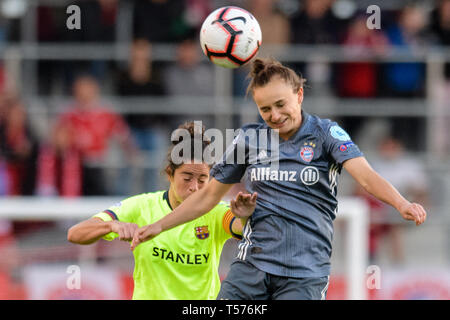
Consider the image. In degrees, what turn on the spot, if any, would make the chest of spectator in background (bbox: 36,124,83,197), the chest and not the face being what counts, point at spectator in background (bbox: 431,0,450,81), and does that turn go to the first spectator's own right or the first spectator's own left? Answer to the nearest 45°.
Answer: approximately 90° to the first spectator's own left

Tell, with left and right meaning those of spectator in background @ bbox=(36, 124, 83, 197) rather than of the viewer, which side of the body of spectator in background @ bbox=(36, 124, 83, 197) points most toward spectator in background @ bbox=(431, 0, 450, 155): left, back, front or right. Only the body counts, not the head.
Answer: left

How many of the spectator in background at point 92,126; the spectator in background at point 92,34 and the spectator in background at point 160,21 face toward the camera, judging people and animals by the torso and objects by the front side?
3

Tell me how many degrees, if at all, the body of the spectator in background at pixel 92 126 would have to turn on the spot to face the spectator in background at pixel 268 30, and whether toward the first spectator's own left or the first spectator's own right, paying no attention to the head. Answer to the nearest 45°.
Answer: approximately 90° to the first spectator's own left

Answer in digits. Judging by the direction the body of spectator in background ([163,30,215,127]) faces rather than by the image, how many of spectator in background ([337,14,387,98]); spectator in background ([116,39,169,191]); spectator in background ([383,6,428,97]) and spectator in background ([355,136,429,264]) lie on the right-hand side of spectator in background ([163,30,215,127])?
1

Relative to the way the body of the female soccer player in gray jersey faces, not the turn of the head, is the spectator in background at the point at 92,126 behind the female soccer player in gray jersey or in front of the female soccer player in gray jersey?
behind

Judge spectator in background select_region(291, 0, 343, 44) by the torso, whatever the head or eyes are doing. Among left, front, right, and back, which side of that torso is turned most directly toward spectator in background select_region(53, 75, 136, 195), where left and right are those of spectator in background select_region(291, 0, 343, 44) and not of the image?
right

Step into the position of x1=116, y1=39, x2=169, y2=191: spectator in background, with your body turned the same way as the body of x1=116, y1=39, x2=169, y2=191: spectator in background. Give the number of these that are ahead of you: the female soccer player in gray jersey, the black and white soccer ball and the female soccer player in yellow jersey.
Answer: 3

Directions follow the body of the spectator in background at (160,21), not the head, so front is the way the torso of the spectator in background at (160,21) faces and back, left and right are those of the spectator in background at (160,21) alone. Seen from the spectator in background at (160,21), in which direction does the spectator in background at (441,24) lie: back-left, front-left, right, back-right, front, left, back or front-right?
left

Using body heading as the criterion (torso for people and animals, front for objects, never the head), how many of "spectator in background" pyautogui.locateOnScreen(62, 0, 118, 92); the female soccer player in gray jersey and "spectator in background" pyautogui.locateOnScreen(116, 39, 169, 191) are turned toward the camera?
3

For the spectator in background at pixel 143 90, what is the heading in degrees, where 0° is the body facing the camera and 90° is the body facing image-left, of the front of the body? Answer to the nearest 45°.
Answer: approximately 0°

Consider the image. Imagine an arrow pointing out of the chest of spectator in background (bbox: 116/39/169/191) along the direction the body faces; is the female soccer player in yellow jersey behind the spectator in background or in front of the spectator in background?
in front
